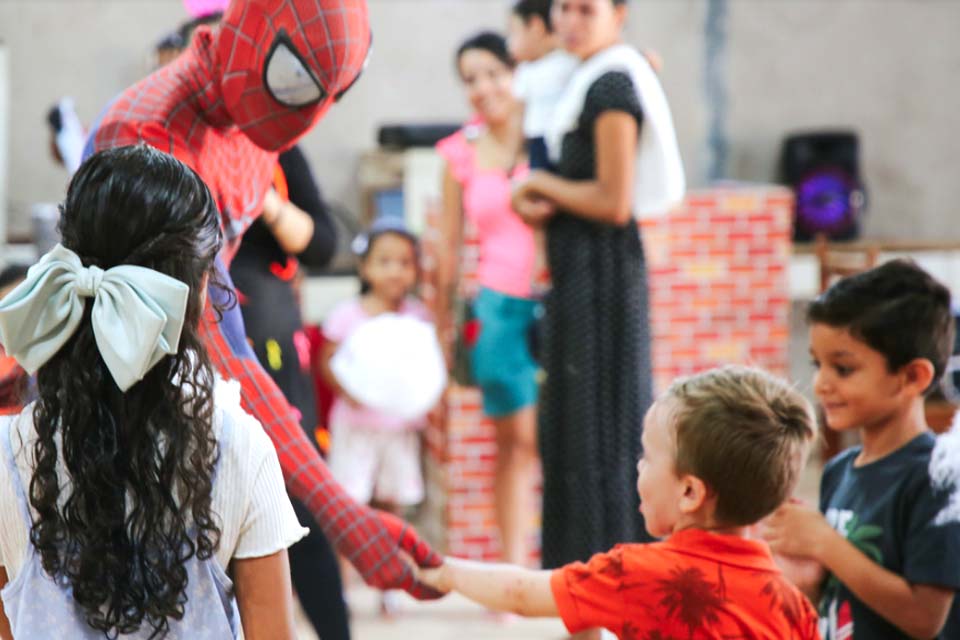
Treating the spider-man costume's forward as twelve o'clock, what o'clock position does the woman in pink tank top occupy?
The woman in pink tank top is roughly at 8 o'clock from the spider-man costume.

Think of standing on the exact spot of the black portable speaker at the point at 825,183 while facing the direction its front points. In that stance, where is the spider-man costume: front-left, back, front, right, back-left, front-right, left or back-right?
front

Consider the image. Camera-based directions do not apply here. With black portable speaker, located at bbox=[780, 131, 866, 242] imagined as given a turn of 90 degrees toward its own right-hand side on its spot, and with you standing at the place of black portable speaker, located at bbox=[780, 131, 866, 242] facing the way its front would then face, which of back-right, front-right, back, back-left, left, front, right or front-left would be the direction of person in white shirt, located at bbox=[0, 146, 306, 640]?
left

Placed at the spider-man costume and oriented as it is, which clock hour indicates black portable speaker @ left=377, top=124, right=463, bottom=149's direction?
The black portable speaker is roughly at 8 o'clock from the spider-man costume.

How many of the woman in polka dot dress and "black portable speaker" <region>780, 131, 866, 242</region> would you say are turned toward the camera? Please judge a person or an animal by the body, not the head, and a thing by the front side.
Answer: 1

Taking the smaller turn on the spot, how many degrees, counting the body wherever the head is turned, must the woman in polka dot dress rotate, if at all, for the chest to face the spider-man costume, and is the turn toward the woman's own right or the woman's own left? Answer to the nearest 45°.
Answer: approximately 90° to the woman's own left

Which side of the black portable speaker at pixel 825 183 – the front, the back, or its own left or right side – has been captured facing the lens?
front

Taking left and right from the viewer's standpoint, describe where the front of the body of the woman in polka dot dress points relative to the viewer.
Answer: facing to the left of the viewer

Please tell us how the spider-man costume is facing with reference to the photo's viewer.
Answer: facing the viewer and to the right of the viewer

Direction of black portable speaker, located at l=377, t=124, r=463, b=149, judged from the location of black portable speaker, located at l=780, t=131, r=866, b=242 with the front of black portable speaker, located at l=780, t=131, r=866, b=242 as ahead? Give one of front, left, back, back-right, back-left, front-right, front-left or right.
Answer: front-right

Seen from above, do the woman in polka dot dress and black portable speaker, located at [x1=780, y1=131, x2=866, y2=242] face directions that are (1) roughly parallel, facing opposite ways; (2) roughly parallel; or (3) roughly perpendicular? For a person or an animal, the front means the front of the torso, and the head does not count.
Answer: roughly perpendicular

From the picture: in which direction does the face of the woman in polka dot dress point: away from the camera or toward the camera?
toward the camera

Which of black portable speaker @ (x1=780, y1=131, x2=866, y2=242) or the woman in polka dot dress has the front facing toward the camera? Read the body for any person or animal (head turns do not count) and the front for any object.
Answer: the black portable speaker

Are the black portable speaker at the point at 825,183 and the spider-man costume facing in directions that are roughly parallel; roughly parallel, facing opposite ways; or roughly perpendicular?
roughly perpendicular

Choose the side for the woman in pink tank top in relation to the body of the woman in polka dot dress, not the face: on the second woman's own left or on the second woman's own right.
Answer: on the second woman's own right
